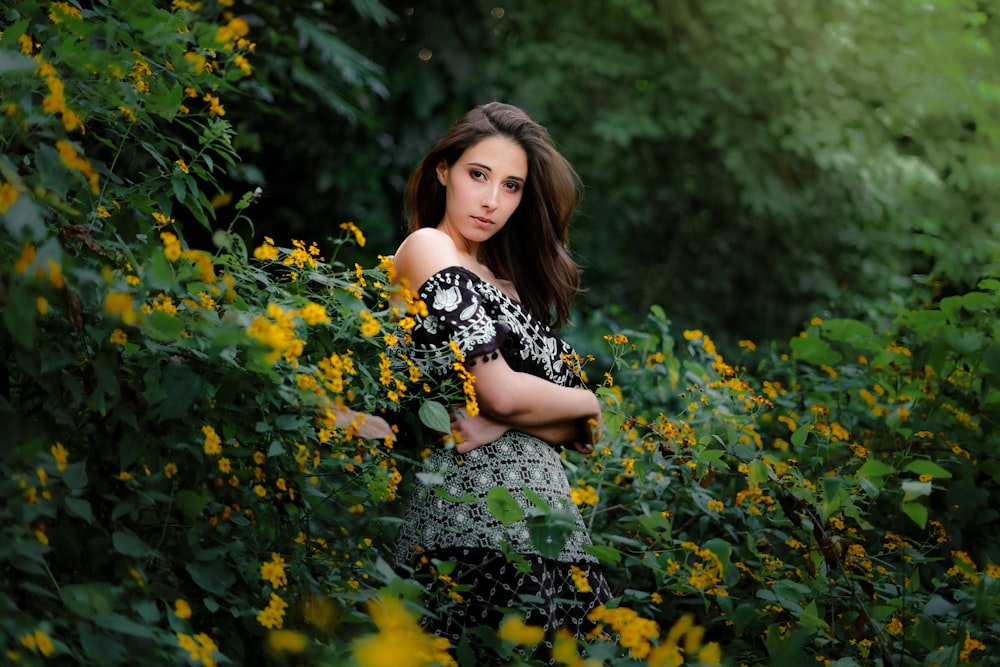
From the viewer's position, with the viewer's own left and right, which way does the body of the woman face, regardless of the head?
facing the viewer and to the right of the viewer

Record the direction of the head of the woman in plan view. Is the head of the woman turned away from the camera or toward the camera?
toward the camera
